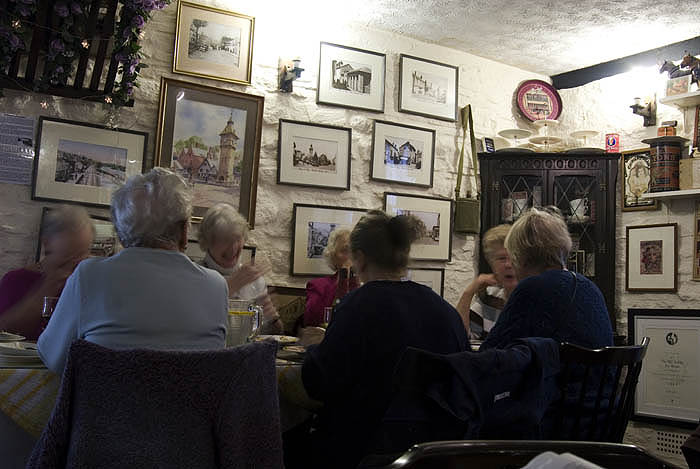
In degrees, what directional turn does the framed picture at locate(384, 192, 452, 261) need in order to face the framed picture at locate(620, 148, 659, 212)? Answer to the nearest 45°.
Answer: approximately 45° to its left

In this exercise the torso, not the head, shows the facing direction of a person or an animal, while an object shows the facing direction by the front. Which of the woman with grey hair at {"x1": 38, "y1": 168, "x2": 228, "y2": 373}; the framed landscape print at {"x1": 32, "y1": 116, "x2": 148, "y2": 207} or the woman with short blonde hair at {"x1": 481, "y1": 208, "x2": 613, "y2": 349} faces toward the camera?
the framed landscape print

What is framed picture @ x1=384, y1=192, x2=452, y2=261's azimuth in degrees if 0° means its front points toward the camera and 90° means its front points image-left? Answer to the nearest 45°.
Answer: approximately 315°

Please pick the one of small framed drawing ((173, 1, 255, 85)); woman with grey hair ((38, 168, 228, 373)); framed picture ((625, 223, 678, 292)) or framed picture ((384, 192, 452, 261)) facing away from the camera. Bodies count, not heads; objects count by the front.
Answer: the woman with grey hair

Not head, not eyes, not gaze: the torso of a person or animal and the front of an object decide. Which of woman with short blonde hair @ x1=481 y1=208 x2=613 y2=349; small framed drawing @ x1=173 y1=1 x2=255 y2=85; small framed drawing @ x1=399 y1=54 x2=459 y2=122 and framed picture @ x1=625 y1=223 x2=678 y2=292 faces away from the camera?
the woman with short blonde hair

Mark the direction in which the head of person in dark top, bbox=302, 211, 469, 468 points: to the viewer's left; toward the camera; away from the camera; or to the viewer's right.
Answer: away from the camera

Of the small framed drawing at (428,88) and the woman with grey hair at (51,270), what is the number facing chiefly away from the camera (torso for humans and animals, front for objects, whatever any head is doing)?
0

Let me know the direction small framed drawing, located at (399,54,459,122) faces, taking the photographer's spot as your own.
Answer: facing the viewer and to the right of the viewer

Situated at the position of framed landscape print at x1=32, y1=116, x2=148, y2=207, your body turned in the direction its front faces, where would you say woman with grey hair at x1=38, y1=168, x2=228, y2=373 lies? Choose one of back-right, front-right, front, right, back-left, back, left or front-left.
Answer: front

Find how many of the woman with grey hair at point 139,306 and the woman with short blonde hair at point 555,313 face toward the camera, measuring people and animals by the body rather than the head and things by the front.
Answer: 0

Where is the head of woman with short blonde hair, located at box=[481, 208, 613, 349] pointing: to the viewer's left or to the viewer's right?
to the viewer's left

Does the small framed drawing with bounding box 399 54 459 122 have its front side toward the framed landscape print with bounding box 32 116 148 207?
no

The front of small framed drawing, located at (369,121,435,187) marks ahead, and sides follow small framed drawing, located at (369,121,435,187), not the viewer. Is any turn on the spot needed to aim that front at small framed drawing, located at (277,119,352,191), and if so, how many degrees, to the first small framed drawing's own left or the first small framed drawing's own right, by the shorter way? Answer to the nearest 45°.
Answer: approximately 45° to the first small framed drawing's own right
